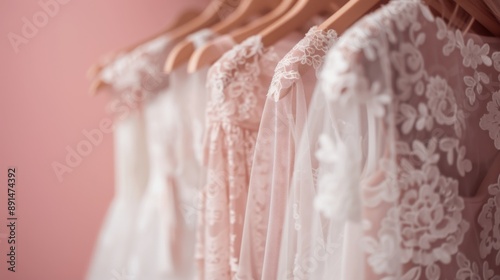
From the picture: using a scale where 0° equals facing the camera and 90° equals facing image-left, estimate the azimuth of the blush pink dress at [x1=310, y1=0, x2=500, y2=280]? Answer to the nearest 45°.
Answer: approximately 315°

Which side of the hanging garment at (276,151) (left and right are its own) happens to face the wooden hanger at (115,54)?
back

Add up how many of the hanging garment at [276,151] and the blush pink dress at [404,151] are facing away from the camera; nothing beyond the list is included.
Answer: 0

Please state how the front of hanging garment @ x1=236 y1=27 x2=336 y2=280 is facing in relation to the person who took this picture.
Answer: facing the viewer and to the right of the viewer

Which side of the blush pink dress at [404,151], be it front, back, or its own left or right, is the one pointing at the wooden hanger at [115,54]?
back

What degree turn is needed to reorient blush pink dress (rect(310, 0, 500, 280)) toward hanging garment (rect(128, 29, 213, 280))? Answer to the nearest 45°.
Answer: approximately 180°
